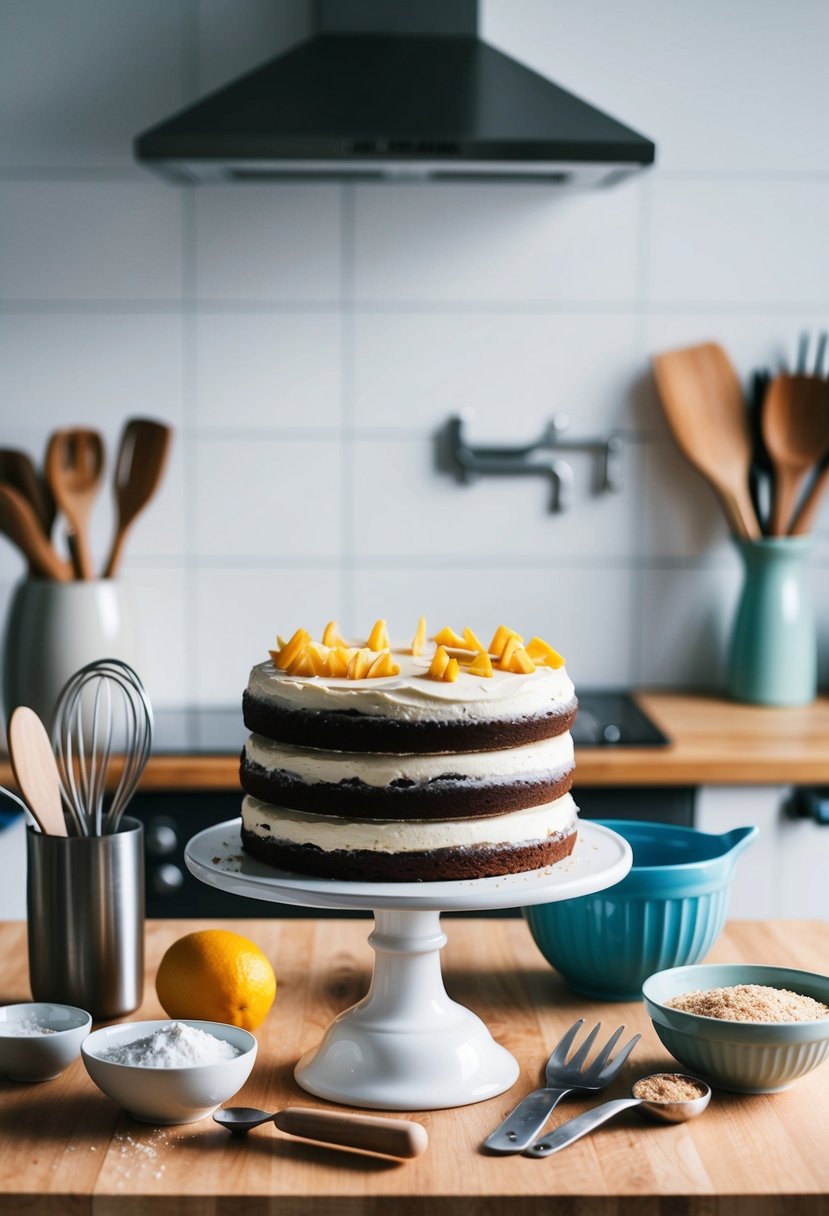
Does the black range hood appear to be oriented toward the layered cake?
yes

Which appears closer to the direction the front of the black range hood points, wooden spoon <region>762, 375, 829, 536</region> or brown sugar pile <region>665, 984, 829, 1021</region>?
the brown sugar pile

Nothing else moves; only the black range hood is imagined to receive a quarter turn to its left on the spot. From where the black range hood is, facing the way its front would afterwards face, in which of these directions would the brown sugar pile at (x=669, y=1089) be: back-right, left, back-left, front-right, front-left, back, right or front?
right

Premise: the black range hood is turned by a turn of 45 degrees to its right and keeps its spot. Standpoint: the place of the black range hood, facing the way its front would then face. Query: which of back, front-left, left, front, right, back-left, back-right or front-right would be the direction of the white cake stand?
front-left

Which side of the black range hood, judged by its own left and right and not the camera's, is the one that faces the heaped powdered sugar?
front

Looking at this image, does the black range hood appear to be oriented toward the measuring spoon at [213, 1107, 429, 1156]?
yes

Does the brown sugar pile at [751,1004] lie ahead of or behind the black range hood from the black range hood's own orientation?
ahead

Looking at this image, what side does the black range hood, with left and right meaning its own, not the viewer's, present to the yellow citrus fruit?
front

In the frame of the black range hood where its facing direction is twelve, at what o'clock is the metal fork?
The metal fork is roughly at 12 o'clock from the black range hood.

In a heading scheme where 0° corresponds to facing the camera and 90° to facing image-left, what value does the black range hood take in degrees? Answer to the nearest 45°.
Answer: approximately 0°

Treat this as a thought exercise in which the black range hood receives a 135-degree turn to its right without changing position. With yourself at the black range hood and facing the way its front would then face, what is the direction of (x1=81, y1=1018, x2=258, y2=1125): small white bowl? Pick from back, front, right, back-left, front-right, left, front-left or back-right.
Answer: back-left

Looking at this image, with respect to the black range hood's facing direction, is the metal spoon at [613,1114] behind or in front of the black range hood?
in front

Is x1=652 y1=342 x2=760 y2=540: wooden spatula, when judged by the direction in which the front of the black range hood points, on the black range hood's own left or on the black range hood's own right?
on the black range hood's own left
